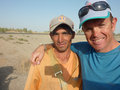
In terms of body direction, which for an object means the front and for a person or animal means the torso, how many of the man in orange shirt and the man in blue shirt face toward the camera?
2

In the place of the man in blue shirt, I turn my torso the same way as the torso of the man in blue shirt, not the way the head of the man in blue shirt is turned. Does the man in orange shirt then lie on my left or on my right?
on my right

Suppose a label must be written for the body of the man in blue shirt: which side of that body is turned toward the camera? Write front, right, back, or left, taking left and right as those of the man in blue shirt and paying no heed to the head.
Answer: front

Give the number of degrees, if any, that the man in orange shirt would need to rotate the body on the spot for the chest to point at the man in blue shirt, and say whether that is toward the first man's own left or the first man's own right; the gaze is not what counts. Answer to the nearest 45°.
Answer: approximately 45° to the first man's own left

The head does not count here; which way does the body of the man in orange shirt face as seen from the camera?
toward the camera
